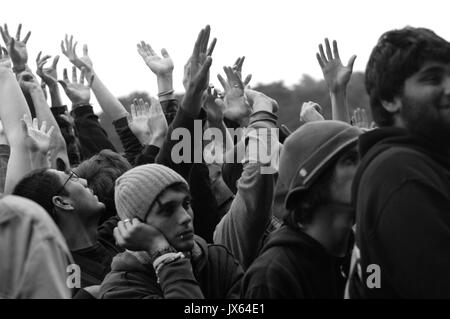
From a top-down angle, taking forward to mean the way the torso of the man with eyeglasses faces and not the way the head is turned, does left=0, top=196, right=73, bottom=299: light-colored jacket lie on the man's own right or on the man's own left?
on the man's own right

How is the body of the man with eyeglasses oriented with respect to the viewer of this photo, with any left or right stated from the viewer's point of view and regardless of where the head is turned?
facing to the right of the viewer

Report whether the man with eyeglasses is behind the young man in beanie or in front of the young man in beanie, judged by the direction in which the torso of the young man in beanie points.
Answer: behind

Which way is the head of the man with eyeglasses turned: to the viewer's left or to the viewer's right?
to the viewer's right

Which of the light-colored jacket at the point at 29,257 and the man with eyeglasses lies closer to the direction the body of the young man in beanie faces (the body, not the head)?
the light-colored jacket

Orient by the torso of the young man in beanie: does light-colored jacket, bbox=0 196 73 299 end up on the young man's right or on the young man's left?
on the young man's right

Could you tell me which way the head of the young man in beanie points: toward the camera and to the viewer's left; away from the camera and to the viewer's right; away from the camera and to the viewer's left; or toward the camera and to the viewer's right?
toward the camera and to the viewer's right

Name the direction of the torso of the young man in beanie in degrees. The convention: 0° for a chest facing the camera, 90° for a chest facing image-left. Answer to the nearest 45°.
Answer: approximately 315°
